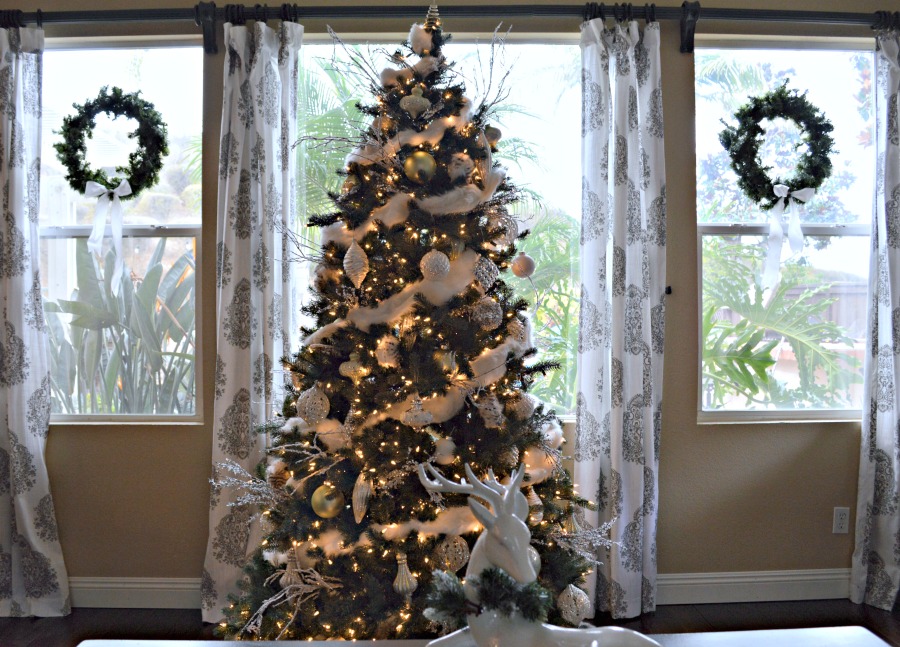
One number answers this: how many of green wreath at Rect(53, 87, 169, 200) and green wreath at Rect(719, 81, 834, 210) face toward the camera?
2

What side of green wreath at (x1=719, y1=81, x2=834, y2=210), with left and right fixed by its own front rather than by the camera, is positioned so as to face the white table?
front

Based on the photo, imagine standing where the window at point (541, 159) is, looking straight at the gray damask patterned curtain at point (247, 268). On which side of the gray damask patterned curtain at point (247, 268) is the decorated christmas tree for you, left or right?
left

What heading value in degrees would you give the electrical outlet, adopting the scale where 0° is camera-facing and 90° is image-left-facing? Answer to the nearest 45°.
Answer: approximately 0°

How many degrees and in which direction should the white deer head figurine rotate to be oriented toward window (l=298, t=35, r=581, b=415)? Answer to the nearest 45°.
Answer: approximately 90° to its right

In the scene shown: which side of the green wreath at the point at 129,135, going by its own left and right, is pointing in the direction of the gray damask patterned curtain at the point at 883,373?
left

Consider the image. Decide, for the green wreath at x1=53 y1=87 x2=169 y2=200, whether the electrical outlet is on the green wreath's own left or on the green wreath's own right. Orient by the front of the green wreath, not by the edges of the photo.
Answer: on the green wreath's own left

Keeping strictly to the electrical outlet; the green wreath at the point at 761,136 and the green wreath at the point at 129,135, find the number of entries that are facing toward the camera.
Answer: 3
